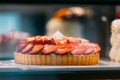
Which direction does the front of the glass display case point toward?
toward the camera
